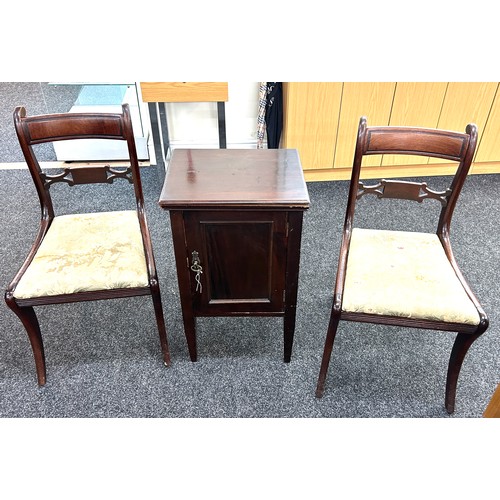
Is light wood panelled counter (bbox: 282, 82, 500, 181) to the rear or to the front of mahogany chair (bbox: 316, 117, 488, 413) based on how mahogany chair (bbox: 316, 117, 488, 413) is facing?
to the rear

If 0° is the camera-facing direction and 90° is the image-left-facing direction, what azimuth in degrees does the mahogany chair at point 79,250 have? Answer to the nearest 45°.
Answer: approximately 0°

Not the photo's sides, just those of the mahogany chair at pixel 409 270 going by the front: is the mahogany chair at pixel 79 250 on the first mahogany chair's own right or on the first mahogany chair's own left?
on the first mahogany chair's own right

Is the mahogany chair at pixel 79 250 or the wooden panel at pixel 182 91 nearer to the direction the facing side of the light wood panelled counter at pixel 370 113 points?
the mahogany chair

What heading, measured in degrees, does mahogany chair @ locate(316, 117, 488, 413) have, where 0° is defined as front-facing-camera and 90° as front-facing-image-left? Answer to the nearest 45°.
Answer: approximately 0°

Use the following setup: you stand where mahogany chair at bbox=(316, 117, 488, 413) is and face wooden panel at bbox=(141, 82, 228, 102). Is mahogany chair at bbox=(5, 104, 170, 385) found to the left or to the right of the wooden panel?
left

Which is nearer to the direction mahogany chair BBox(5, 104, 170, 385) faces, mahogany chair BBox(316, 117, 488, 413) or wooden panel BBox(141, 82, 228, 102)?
the mahogany chair
